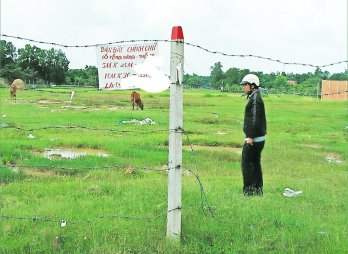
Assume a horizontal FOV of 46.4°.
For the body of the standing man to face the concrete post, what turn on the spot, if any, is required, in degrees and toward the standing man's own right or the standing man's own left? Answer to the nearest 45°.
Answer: approximately 90° to the standing man's own left

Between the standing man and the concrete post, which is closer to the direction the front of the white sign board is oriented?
the concrete post

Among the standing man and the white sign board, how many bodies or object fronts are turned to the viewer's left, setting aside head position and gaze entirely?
1

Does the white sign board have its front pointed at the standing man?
no

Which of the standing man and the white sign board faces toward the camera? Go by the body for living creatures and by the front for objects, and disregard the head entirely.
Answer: the white sign board

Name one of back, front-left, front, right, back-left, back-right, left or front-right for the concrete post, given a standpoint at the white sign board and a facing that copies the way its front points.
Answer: left

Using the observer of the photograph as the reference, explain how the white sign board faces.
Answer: facing the viewer

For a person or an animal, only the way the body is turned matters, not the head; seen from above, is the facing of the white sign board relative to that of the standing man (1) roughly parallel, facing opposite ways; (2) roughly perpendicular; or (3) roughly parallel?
roughly perpendicular

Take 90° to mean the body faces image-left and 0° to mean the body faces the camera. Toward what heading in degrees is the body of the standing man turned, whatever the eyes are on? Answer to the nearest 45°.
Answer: approximately 90°
